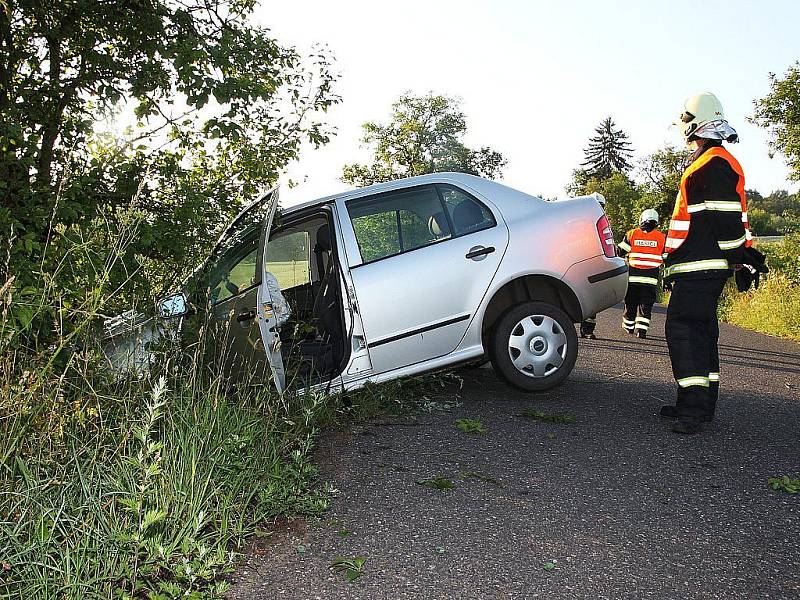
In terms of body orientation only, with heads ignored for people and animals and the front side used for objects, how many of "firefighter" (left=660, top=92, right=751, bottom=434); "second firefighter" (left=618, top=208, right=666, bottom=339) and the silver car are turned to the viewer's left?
2

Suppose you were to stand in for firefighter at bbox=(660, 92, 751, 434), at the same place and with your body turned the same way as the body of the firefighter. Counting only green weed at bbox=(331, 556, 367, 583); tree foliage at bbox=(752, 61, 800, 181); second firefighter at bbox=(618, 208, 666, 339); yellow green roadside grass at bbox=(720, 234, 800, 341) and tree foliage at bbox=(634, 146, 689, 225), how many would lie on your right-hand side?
4

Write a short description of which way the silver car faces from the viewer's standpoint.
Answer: facing to the left of the viewer

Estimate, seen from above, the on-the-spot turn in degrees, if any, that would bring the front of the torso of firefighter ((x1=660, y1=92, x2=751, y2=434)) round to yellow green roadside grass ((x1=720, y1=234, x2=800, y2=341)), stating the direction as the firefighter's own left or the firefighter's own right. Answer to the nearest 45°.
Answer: approximately 90° to the firefighter's own right

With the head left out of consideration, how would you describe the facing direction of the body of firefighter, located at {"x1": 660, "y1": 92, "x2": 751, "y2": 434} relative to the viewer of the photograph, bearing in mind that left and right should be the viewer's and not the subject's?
facing to the left of the viewer

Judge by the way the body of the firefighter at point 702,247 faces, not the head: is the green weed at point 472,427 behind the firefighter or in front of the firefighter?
in front

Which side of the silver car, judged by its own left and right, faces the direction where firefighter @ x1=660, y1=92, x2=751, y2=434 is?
back

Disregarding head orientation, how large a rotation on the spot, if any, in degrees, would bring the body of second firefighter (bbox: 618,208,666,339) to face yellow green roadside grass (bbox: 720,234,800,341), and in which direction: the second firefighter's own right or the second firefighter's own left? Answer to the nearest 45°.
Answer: approximately 45° to the second firefighter's own right

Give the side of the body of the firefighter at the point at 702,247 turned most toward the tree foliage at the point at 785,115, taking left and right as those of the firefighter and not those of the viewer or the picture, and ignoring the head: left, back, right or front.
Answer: right

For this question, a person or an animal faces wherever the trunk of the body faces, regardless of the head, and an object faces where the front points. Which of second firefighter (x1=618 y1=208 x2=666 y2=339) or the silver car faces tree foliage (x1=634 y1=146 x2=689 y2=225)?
the second firefighter

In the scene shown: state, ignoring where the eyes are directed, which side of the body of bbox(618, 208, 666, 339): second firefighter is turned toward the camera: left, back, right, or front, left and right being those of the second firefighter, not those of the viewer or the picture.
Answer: back

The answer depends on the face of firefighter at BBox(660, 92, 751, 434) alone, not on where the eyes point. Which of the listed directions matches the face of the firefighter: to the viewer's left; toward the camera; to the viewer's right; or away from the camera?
to the viewer's left

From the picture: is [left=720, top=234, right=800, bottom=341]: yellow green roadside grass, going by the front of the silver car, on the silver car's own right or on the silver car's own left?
on the silver car's own right

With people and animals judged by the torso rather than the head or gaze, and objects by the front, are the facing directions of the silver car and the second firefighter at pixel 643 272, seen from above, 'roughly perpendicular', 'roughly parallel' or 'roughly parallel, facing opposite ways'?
roughly perpendicular
